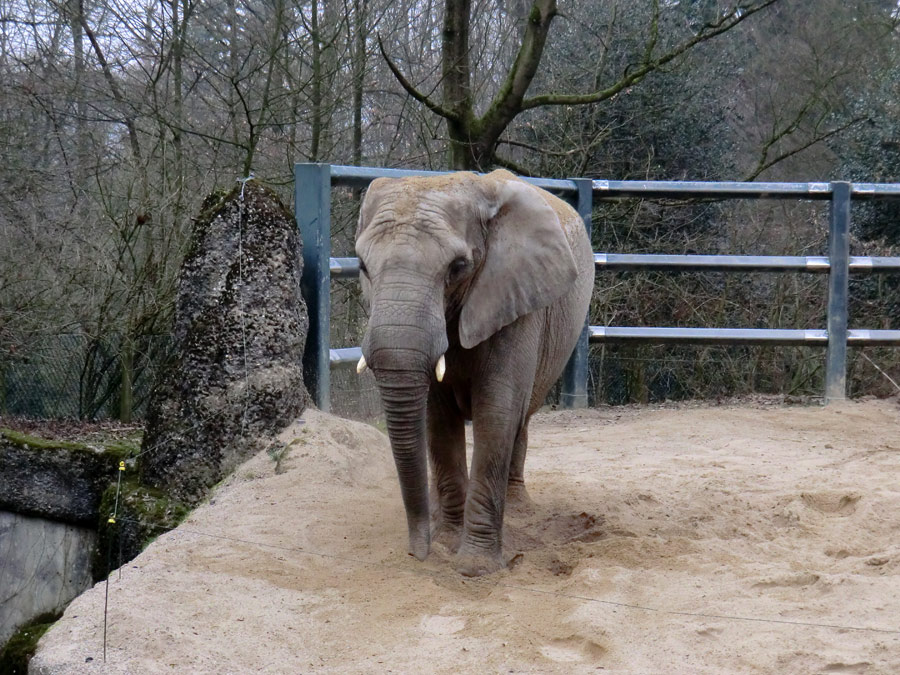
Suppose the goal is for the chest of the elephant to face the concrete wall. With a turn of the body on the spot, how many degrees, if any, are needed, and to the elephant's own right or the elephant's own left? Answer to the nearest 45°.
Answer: approximately 90° to the elephant's own right

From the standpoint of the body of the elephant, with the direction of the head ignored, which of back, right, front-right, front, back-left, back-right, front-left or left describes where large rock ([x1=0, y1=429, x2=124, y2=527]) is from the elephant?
right

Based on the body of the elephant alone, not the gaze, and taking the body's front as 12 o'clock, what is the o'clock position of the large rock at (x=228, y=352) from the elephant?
The large rock is roughly at 3 o'clock from the elephant.

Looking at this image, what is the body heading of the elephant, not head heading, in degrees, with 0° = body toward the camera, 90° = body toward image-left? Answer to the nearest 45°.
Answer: approximately 45°

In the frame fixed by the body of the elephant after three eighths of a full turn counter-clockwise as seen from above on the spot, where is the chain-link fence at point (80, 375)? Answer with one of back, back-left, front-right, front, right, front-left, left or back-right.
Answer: back-left

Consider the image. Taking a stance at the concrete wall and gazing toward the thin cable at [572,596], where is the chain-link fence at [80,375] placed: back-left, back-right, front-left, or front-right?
back-left
